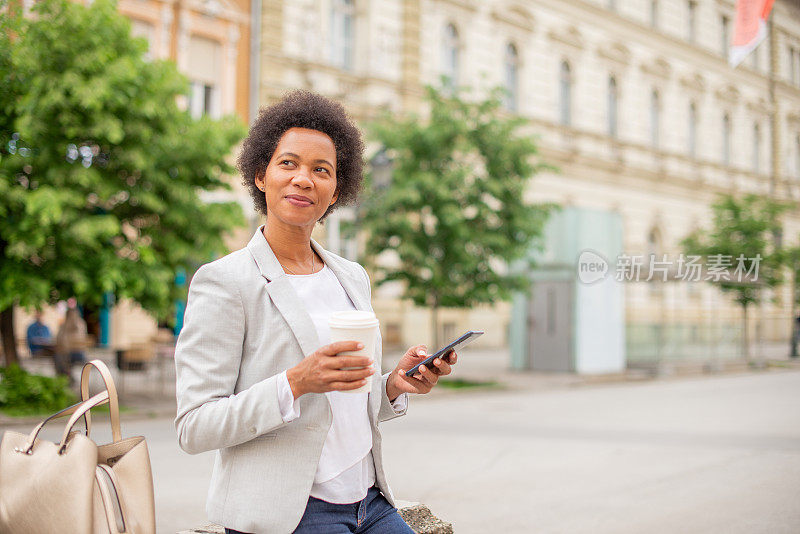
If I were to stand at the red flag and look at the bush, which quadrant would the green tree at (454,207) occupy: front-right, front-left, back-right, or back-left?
front-right

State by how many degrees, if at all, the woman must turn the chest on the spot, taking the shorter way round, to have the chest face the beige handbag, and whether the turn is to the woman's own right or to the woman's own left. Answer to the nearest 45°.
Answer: approximately 135° to the woman's own right

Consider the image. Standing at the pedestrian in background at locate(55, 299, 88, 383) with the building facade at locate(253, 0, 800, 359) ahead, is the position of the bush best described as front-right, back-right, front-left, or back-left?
back-right

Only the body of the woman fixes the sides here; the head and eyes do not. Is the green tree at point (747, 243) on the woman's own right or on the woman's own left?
on the woman's own left

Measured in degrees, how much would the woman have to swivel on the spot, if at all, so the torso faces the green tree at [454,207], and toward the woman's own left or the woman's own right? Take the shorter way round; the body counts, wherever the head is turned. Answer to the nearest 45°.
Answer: approximately 135° to the woman's own left

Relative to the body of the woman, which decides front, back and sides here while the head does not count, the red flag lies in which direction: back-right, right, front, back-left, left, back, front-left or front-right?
left

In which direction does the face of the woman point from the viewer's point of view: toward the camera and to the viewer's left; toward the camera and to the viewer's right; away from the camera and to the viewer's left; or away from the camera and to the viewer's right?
toward the camera and to the viewer's right

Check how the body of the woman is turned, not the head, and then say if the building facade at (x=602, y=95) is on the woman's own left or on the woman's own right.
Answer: on the woman's own left

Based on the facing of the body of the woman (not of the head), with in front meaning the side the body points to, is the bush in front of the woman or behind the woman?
behind

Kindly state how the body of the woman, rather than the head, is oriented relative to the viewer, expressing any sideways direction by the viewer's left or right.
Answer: facing the viewer and to the right of the viewer
